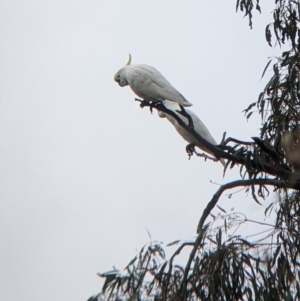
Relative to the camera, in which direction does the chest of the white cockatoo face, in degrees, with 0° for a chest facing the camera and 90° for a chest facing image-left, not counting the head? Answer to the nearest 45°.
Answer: approximately 90°
